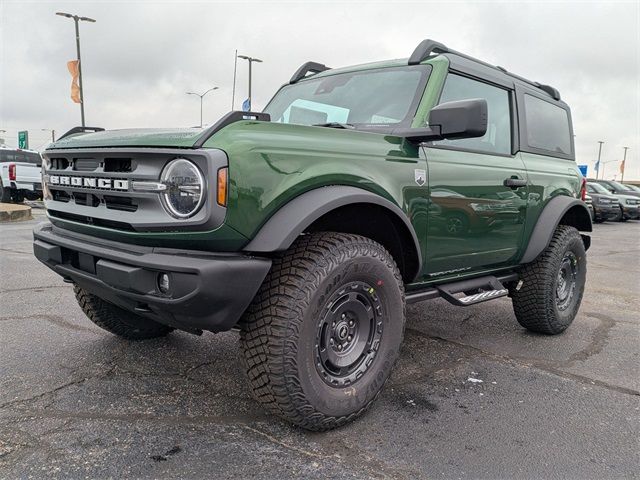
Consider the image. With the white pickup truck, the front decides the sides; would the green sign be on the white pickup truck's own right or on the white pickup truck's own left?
on the white pickup truck's own right

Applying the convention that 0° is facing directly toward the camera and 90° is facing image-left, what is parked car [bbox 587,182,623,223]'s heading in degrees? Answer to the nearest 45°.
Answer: approximately 315°

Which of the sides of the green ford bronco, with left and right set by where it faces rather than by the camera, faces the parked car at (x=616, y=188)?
back

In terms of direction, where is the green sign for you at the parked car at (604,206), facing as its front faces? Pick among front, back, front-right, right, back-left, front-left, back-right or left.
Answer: back-right

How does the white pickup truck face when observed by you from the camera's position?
facing away from the viewer and to the left of the viewer

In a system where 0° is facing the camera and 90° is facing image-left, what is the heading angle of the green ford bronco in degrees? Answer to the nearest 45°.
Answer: approximately 45°

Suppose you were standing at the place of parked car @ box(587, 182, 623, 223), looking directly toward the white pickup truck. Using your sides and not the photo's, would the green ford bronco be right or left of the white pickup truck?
left

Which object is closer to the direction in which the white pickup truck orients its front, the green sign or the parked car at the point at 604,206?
the green sign
